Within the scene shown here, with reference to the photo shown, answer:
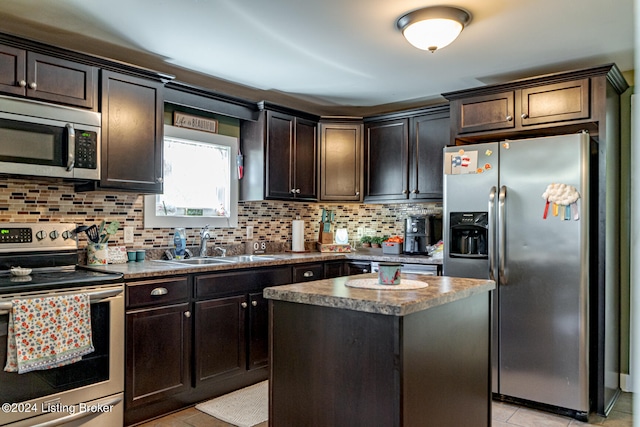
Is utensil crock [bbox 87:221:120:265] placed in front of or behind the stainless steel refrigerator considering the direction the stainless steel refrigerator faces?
in front

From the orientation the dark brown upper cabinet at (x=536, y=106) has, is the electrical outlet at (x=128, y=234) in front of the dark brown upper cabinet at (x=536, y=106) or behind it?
in front

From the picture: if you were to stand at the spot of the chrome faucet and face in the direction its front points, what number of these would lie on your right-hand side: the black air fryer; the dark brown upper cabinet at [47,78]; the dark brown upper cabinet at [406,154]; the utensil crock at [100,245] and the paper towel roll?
2

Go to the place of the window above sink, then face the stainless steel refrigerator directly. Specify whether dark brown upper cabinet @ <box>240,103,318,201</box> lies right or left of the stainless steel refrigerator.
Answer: left

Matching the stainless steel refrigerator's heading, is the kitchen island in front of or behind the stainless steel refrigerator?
in front

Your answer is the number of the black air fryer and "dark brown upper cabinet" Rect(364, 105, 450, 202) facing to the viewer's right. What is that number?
0

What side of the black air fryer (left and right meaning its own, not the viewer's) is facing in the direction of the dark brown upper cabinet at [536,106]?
left

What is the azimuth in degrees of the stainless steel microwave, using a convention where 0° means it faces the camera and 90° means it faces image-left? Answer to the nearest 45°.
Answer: approximately 315°

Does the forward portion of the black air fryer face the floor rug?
yes

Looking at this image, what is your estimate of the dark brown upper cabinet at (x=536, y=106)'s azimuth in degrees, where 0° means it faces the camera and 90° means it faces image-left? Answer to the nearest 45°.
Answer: approximately 45°

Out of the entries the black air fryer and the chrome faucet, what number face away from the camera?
0

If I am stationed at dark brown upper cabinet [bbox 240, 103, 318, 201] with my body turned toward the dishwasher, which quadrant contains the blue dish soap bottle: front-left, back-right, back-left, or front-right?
back-right
